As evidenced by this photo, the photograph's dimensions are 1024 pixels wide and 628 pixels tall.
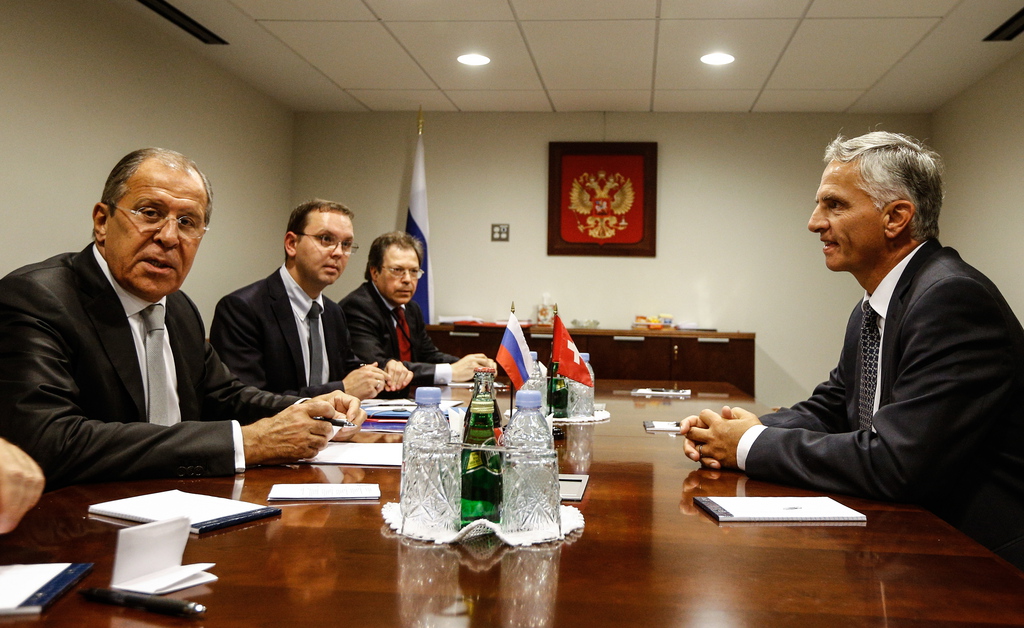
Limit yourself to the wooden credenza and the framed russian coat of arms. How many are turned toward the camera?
2

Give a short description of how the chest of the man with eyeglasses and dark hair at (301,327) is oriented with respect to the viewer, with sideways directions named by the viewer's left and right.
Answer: facing the viewer and to the right of the viewer

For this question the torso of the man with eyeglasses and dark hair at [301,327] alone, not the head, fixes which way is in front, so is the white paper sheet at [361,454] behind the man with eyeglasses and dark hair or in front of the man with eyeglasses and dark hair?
in front

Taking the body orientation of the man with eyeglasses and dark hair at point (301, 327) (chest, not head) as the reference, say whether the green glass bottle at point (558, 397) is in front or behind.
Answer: in front

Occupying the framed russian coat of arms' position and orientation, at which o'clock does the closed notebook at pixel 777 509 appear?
The closed notebook is roughly at 12 o'clock from the framed russian coat of arms.

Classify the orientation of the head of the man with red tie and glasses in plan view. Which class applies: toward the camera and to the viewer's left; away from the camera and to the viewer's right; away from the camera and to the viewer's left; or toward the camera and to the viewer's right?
toward the camera and to the viewer's right

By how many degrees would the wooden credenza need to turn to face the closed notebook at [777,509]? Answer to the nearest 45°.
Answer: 0° — it already faces it

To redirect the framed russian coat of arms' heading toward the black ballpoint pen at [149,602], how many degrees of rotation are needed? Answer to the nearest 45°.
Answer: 0° — it already faces it

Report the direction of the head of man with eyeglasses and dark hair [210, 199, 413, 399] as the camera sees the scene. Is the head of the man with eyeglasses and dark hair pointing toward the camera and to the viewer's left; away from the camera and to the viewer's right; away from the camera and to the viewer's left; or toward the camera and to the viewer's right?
toward the camera and to the viewer's right

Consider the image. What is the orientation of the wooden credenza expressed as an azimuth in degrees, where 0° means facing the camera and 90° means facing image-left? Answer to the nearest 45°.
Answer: approximately 0°

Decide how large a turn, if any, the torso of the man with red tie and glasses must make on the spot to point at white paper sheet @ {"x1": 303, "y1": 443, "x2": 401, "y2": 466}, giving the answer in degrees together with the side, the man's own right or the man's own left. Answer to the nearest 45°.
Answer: approximately 45° to the man's own right

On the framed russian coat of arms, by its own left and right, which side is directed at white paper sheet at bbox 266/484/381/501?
front
